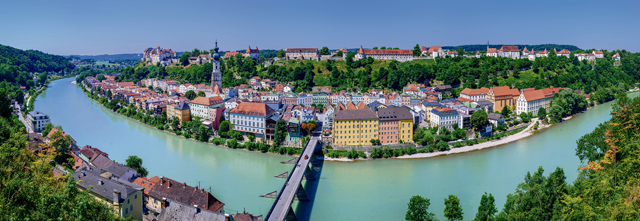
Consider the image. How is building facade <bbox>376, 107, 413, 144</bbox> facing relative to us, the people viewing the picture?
facing the viewer

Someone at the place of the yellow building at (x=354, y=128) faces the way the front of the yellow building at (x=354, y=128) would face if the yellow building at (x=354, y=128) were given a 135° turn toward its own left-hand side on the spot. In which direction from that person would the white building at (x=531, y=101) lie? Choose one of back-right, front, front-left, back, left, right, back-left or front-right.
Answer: front

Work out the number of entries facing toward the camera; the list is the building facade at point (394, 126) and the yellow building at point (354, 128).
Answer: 2

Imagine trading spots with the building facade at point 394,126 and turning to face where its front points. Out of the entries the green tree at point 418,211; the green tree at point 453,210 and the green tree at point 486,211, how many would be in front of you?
3

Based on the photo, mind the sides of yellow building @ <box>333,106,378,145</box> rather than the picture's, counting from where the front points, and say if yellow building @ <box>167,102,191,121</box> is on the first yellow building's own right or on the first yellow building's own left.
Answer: on the first yellow building's own right

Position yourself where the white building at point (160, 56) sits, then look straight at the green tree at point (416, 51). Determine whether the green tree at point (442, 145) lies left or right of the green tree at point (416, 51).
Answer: right

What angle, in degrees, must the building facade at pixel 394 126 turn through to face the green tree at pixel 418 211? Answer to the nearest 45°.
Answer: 0° — it already faces it

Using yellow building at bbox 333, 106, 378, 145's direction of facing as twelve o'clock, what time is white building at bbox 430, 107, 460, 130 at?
The white building is roughly at 8 o'clock from the yellow building.

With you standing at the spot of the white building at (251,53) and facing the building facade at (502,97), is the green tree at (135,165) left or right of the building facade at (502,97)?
right

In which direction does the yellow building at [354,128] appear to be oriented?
toward the camera

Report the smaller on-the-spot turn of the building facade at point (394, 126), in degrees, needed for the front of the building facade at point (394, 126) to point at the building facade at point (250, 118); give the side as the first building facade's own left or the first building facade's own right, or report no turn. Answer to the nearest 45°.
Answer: approximately 90° to the first building facade's own right

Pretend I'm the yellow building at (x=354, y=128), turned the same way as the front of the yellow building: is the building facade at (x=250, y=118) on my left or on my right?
on my right

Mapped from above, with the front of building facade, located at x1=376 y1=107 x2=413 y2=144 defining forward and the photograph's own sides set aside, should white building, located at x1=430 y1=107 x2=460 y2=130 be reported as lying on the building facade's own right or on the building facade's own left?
on the building facade's own left

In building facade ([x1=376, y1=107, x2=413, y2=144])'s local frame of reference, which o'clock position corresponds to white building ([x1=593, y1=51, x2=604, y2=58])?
The white building is roughly at 7 o'clock from the building facade.

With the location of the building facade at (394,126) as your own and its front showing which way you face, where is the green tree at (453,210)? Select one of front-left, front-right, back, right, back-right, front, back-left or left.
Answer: front

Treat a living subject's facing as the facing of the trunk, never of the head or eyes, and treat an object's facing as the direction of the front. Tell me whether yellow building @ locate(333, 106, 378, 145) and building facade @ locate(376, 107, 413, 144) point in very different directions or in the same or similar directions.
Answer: same or similar directions
